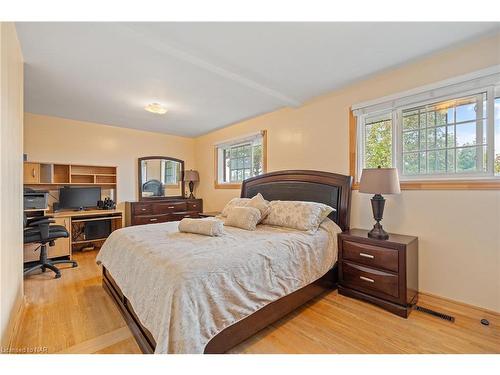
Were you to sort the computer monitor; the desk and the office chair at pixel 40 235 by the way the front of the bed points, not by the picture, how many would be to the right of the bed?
3

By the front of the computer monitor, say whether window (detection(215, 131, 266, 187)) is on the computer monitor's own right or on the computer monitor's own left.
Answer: on the computer monitor's own left

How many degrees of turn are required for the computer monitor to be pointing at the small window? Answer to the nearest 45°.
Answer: approximately 45° to its left

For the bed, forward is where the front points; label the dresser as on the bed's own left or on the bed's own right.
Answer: on the bed's own right

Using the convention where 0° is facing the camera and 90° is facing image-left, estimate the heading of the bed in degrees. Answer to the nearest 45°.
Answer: approximately 45°

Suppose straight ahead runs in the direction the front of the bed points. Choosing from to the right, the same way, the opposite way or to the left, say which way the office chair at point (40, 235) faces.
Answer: the opposite way

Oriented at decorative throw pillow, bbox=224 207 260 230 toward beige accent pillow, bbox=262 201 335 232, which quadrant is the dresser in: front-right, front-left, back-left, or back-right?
back-left

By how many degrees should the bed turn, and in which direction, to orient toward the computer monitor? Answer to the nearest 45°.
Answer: approximately 90° to its right

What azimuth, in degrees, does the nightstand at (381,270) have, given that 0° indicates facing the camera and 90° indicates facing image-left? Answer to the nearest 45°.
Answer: approximately 45°

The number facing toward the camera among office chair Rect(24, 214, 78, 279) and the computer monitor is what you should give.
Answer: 1
